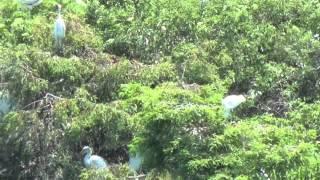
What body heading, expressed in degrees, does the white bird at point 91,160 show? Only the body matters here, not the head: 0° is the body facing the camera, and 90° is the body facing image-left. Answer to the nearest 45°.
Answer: approximately 90°

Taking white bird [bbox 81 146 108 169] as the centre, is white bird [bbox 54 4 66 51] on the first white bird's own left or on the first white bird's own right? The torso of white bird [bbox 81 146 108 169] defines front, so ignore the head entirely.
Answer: on the first white bird's own right

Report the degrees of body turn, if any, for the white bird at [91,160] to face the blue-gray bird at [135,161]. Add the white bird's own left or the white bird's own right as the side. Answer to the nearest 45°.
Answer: approximately 135° to the white bird's own left

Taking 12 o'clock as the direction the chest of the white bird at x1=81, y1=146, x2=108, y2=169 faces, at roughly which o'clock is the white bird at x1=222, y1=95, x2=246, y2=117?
the white bird at x1=222, y1=95, x2=246, y2=117 is roughly at 6 o'clock from the white bird at x1=81, y1=146, x2=108, y2=169.

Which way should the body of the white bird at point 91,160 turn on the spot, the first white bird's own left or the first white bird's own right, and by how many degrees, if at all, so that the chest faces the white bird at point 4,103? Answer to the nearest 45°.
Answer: approximately 45° to the first white bird's own right
